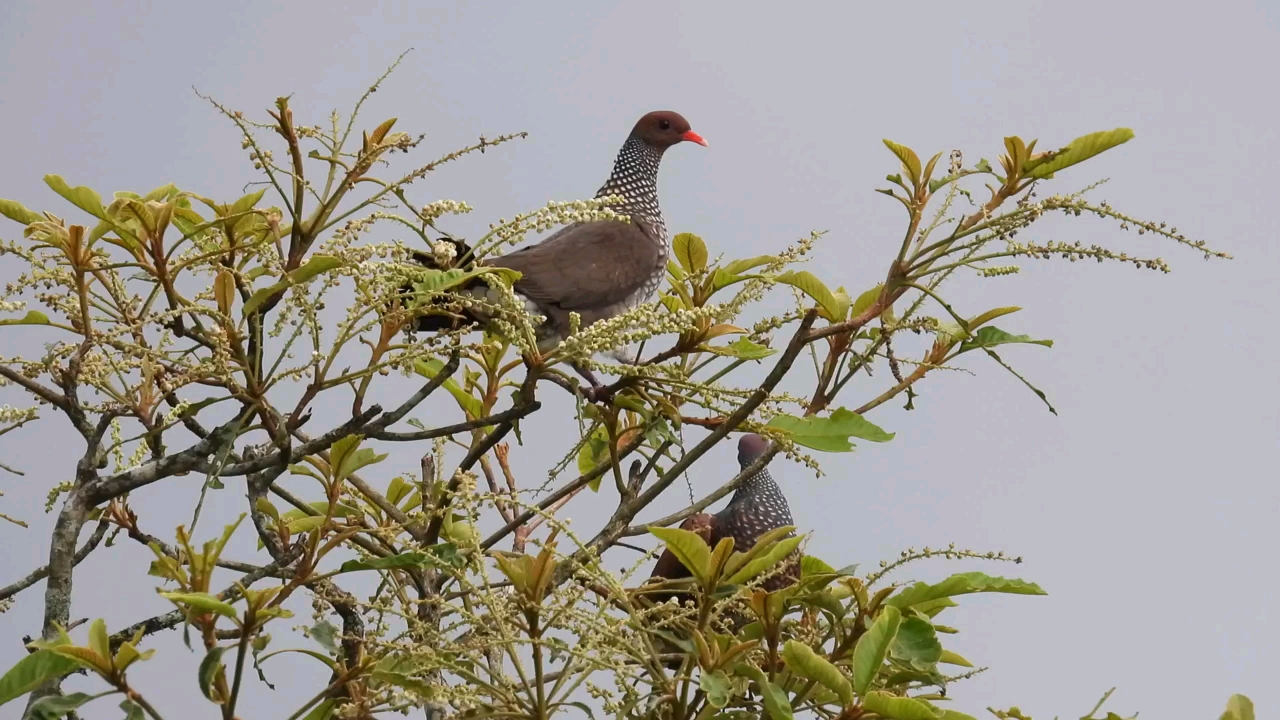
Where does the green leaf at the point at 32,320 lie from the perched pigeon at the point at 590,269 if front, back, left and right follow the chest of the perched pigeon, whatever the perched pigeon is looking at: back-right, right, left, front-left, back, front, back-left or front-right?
back-right

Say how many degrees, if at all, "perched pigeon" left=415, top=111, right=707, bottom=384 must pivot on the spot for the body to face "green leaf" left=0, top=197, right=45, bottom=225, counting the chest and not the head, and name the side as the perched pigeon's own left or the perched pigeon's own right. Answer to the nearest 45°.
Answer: approximately 135° to the perched pigeon's own right

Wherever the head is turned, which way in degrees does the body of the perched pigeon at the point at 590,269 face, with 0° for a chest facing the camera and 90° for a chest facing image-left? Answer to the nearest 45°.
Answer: approximately 270°

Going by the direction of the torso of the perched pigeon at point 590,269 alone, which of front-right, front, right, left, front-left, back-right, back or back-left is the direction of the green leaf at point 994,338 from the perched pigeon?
front-right
